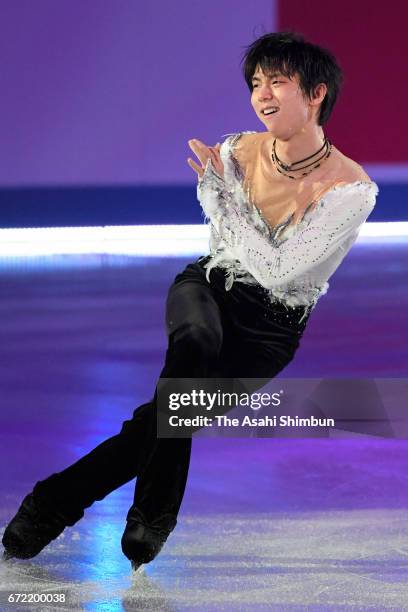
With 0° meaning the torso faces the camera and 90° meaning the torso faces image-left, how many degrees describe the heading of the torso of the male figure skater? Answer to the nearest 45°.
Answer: approximately 45°
